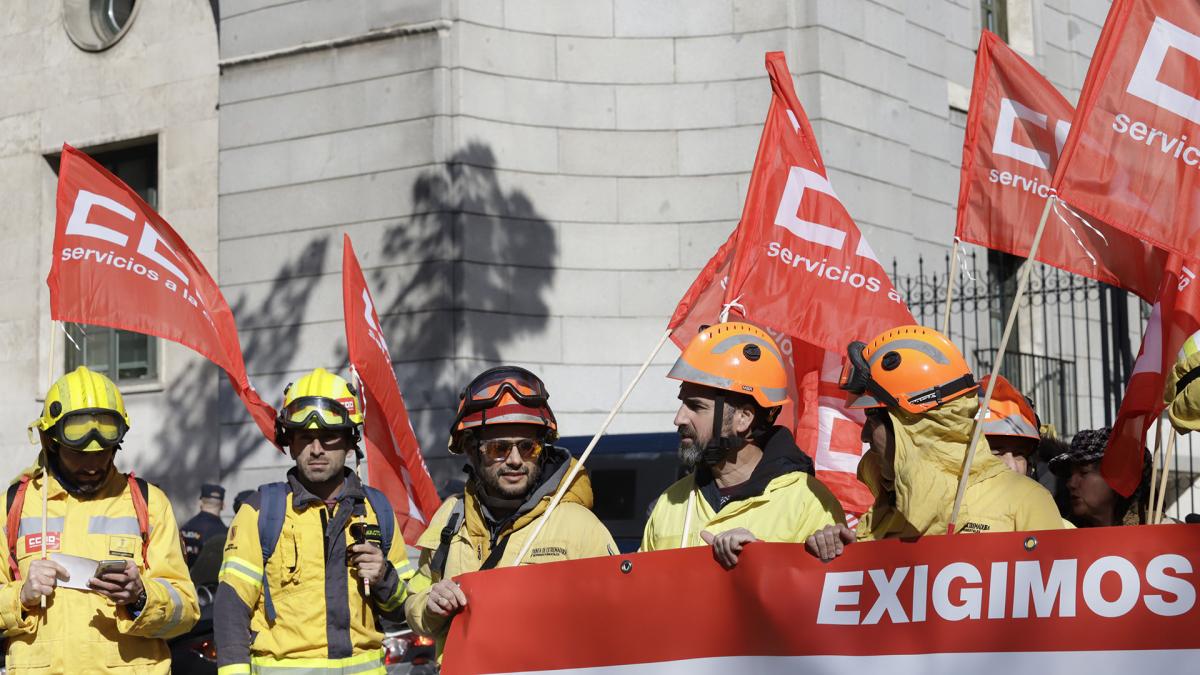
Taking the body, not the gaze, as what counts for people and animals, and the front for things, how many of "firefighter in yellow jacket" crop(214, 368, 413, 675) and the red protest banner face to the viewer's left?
0

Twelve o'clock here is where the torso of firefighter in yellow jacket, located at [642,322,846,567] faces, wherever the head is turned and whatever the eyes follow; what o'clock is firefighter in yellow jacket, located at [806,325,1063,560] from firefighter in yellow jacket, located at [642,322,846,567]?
firefighter in yellow jacket, located at [806,325,1063,560] is roughly at 9 o'clock from firefighter in yellow jacket, located at [642,322,846,567].

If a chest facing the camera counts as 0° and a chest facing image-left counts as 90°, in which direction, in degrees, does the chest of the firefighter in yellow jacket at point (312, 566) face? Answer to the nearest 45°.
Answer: approximately 0°

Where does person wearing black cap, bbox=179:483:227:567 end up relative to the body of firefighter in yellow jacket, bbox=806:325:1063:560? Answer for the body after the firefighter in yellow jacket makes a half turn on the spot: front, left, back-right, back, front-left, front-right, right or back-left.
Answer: back-left

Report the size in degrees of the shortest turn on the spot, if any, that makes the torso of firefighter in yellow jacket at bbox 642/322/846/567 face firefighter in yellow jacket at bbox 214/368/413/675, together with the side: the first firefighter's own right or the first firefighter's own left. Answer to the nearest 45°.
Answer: approximately 45° to the first firefighter's own right

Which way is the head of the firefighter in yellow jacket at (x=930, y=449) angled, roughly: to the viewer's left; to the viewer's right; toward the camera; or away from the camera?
to the viewer's left

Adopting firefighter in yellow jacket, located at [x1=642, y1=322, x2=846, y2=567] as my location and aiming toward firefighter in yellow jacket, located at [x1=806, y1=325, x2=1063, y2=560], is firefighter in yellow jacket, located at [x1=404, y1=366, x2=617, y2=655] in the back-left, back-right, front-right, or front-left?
back-right

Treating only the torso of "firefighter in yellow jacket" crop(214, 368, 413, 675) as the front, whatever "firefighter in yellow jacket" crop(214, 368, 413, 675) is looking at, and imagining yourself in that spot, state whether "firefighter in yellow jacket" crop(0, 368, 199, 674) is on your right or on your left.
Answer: on your right

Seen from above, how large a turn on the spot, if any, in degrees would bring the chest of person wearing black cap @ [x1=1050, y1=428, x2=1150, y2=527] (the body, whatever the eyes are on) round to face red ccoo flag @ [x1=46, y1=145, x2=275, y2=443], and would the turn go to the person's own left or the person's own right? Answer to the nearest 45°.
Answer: approximately 45° to the person's own right

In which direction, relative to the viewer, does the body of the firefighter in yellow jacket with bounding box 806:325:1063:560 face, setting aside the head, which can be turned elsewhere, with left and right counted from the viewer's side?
facing to the left of the viewer

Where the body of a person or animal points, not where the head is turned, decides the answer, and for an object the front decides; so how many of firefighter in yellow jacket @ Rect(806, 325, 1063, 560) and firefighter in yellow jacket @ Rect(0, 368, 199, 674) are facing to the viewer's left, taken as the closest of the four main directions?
1
